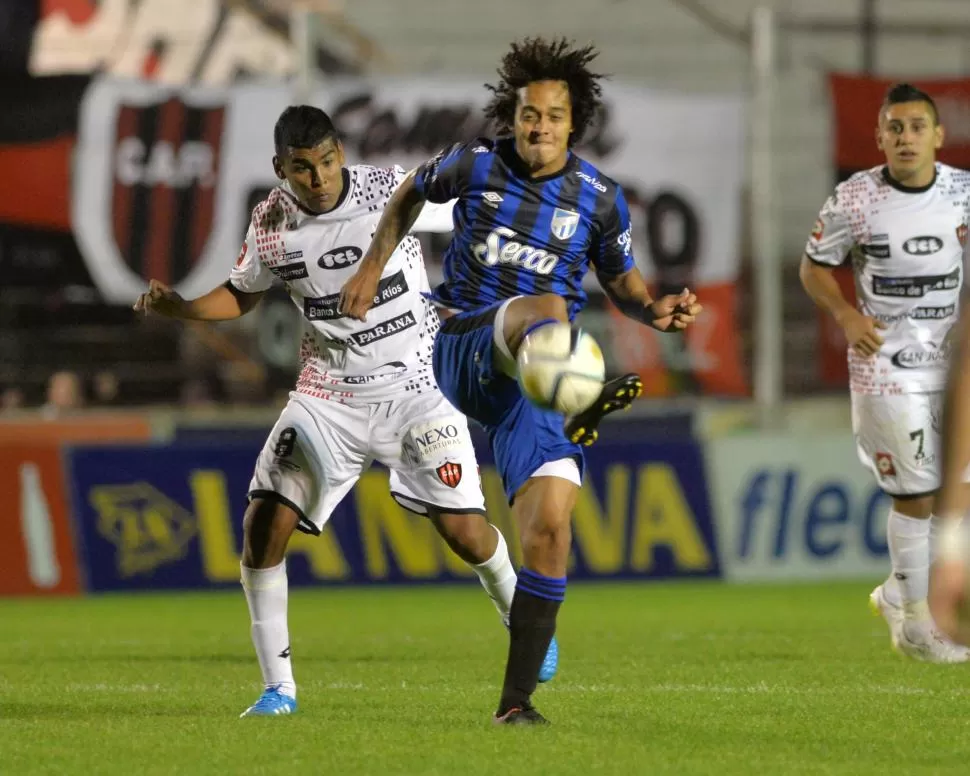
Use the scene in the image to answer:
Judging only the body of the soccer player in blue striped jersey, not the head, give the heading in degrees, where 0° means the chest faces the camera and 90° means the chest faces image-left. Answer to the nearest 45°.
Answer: approximately 0°

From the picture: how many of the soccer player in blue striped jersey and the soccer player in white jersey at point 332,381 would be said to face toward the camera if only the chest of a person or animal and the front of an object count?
2

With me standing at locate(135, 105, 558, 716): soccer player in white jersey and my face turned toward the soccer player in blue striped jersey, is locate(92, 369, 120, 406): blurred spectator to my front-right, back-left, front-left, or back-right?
back-left

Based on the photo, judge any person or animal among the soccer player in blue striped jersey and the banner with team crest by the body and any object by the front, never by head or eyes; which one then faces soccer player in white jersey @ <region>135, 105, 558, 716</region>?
the banner with team crest

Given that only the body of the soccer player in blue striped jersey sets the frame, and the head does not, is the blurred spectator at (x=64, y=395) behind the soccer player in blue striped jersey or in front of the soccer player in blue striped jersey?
behind
